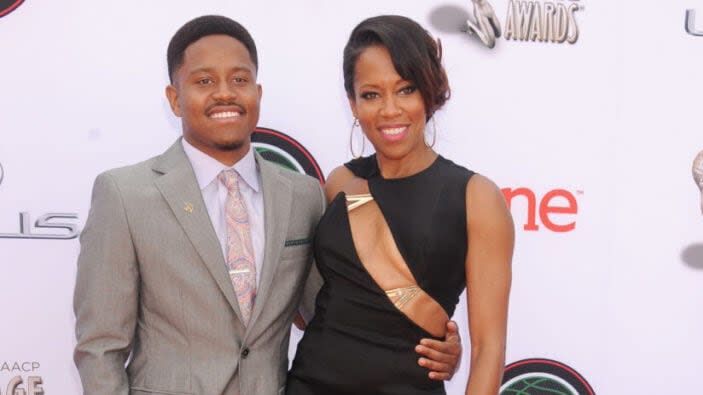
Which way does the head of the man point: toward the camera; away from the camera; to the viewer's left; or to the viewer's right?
toward the camera

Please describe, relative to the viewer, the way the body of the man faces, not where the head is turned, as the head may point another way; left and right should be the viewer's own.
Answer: facing the viewer and to the right of the viewer

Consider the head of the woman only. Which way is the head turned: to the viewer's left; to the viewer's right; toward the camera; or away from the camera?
toward the camera
